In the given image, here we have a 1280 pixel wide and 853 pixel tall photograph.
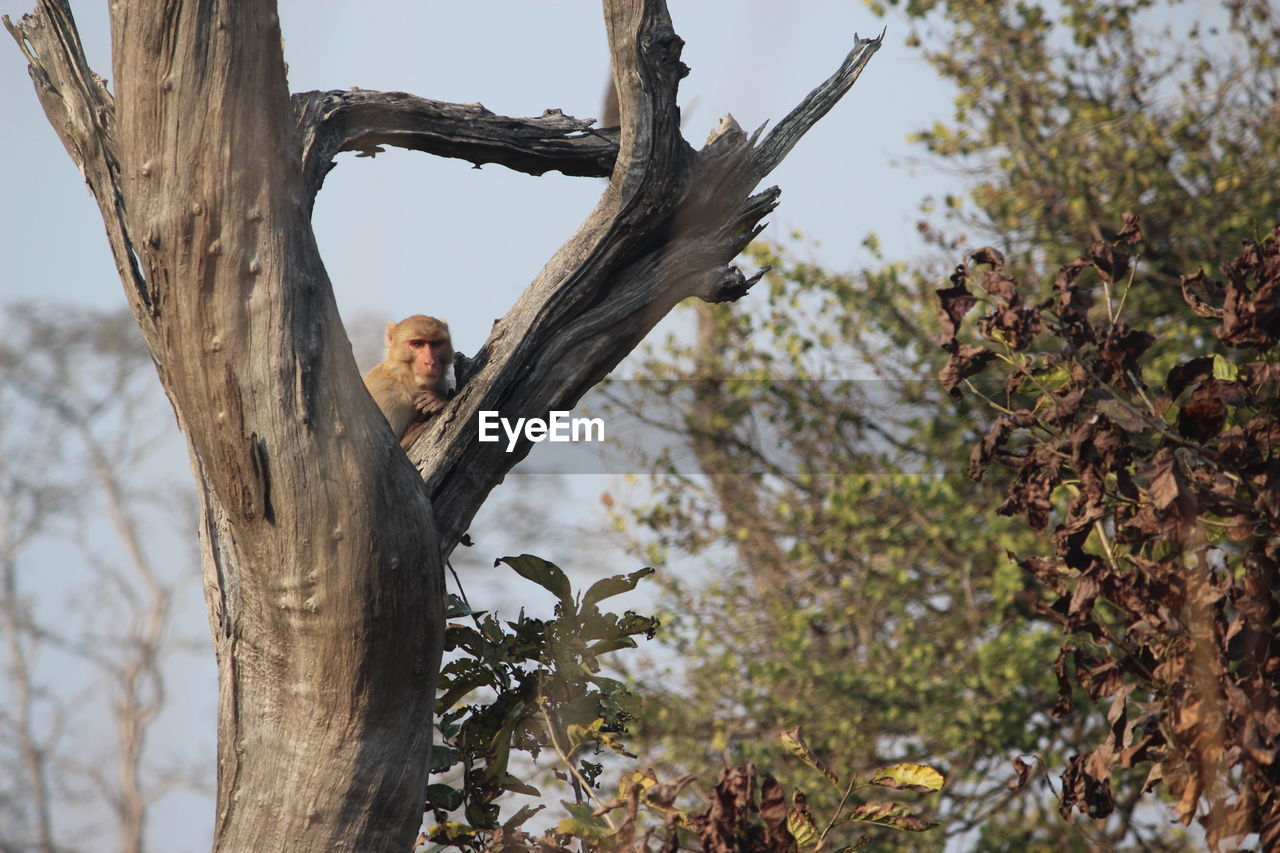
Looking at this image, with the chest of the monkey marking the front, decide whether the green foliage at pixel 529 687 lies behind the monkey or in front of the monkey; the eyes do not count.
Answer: in front

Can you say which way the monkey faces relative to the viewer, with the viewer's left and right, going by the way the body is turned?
facing the viewer and to the right of the viewer
